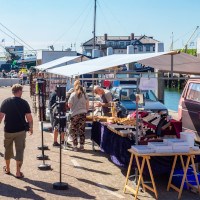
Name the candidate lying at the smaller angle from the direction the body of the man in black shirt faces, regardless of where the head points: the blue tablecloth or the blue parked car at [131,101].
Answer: the blue parked car

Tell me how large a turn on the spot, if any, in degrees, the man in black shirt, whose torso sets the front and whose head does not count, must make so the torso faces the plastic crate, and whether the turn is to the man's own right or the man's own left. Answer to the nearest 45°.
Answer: approximately 90° to the man's own right

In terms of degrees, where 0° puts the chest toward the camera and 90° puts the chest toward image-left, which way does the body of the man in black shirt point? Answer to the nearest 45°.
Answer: approximately 180°

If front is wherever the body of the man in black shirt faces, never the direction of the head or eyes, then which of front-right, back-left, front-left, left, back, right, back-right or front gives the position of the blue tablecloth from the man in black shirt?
right
